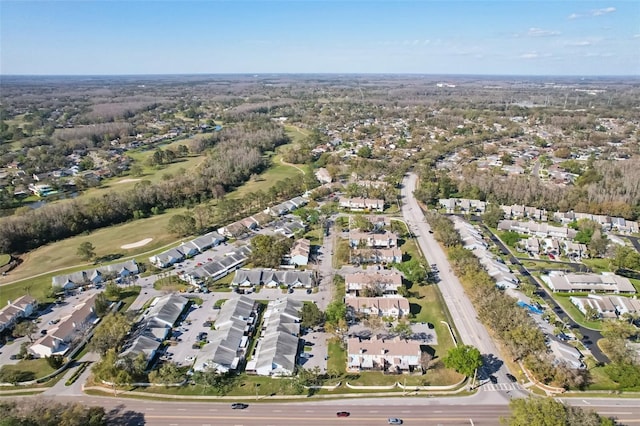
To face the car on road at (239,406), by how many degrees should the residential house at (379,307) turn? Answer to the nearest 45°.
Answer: approximately 45° to its right

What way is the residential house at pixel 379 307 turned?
toward the camera

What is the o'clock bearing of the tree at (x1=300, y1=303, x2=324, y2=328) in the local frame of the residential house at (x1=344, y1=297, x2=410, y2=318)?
The tree is roughly at 2 o'clock from the residential house.

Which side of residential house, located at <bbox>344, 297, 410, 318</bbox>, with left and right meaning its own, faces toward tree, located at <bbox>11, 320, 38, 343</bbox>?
right

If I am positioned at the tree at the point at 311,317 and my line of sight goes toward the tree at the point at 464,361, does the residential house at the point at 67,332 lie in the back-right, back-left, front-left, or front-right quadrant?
back-right

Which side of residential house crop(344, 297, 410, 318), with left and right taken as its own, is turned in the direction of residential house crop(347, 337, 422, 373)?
front

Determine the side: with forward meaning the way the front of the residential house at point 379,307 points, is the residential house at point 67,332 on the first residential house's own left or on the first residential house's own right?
on the first residential house's own right

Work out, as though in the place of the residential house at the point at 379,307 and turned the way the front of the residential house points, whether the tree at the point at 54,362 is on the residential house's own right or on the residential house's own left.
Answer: on the residential house's own right

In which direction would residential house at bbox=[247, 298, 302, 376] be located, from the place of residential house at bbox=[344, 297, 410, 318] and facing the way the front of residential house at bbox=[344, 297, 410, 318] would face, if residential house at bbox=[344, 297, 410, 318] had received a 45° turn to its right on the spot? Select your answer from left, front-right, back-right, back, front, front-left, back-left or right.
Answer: front

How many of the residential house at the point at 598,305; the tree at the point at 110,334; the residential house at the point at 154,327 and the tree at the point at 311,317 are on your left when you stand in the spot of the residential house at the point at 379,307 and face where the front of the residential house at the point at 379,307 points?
1

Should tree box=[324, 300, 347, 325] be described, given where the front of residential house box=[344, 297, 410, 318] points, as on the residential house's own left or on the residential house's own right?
on the residential house's own right

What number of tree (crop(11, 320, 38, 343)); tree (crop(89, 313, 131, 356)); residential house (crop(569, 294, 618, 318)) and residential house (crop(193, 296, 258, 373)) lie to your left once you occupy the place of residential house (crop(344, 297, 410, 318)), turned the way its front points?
1
